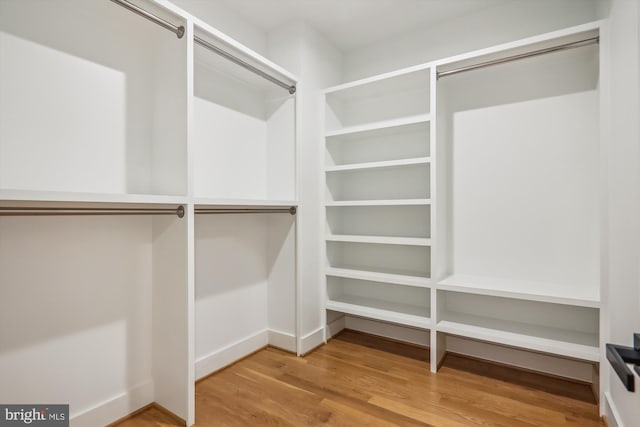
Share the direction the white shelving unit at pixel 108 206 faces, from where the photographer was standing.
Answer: facing the viewer and to the right of the viewer

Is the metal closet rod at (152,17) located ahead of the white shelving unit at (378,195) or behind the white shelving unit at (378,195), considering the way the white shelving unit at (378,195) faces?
ahead

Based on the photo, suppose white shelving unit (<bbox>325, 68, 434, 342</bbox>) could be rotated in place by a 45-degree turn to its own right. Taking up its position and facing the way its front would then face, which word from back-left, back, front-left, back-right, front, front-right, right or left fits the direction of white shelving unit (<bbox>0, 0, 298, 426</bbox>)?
front-left

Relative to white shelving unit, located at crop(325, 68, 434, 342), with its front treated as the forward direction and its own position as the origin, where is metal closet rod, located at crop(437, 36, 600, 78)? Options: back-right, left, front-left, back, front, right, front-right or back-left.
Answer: left

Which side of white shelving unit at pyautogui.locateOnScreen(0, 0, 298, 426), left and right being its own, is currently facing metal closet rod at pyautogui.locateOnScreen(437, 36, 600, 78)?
front

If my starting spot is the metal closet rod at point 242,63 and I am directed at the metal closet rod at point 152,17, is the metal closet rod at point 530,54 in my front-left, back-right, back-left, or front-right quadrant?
back-left

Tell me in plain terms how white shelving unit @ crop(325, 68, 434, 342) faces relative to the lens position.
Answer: facing the viewer and to the left of the viewer

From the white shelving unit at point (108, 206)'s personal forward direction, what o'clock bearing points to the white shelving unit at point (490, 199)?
the white shelving unit at point (490, 199) is roughly at 11 o'clock from the white shelving unit at point (108, 206).
